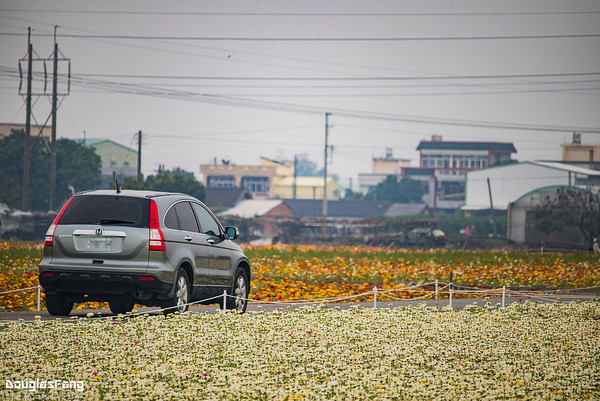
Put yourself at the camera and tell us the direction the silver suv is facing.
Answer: facing away from the viewer and to the right of the viewer
